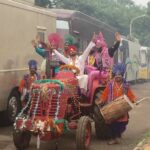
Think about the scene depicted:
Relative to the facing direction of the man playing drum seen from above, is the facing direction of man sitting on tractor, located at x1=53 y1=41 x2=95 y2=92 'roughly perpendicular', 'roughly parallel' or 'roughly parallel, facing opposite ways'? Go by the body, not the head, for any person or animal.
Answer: roughly parallel

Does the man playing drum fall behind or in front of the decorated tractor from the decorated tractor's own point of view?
behind

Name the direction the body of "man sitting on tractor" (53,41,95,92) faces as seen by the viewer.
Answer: toward the camera

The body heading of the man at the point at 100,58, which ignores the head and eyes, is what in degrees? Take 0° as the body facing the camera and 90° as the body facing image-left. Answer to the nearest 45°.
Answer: approximately 45°

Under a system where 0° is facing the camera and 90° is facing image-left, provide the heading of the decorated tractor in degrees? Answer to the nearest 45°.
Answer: approximately 45°

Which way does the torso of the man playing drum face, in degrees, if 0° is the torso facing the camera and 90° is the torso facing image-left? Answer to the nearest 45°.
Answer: approximately 0°

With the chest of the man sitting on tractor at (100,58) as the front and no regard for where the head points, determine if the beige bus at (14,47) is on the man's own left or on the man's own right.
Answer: on the man's own right

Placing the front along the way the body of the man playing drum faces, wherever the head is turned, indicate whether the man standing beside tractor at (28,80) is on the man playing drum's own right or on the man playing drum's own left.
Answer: on the man playing drum's own right

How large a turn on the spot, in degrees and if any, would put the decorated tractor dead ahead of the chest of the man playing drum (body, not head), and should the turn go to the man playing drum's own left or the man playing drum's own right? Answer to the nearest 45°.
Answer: approximately 45° to the man playing drum's own right

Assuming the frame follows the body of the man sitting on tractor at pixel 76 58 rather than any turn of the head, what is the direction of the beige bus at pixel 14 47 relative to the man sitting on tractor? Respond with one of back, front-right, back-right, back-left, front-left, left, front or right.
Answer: back-right

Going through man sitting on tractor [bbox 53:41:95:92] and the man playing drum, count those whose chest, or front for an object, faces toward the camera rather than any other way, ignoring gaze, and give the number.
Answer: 2

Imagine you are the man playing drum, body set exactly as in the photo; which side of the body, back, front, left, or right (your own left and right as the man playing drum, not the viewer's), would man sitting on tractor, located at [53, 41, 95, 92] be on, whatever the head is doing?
right
